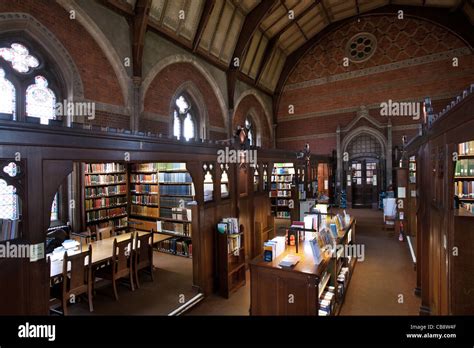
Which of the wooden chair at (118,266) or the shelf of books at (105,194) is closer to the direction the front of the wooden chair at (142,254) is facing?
the shelf of books

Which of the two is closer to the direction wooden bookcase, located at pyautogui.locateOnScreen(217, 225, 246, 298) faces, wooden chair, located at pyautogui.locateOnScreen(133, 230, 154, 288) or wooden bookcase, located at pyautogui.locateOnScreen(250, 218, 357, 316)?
the wooden bookcase

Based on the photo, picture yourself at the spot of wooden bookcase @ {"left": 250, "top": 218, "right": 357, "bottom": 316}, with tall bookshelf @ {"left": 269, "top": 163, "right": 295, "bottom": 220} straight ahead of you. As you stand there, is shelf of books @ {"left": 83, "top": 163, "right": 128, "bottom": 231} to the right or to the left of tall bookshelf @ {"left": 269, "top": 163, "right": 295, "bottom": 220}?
left

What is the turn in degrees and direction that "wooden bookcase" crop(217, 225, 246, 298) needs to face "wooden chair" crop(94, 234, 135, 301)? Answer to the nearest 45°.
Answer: approximately 135° to its right

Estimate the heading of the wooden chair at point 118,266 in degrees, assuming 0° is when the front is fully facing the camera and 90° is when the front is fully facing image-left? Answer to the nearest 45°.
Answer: approximately 135°

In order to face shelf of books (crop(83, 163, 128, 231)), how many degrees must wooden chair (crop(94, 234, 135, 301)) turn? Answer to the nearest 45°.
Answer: approximately 45° to its right

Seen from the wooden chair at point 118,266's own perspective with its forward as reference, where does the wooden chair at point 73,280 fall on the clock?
the wooden chair at point 73,280 is roughly at 9 o'clock from the wooden chair at point 118,266.

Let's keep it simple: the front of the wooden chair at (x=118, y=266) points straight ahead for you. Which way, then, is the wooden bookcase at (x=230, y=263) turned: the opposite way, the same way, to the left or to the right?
the opposite way
